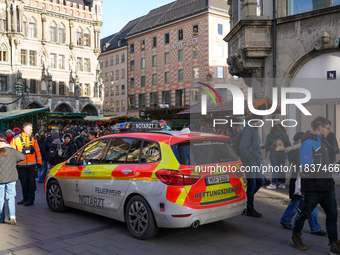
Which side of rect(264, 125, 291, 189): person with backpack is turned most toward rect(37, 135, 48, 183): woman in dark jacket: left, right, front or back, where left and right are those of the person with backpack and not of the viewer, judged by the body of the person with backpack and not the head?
left

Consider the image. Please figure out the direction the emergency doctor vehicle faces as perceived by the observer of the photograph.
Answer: facing away from the viewer and to the left of the viewer

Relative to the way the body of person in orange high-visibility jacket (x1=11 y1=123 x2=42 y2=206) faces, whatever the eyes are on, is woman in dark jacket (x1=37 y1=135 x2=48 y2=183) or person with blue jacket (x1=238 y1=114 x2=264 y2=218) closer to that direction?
the person with blue jacket

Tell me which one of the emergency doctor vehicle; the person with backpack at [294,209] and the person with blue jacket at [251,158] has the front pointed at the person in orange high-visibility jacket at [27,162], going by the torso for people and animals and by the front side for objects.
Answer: the emergency doctor vehicle

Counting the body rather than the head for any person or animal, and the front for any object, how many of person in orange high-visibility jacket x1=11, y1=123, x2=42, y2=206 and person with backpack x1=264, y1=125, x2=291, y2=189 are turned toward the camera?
1

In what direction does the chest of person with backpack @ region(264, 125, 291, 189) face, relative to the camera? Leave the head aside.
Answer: away from the camera

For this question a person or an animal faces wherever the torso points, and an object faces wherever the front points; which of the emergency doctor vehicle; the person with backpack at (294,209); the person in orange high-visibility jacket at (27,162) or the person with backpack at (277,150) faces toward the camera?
the person in orange high-visibility jacket
